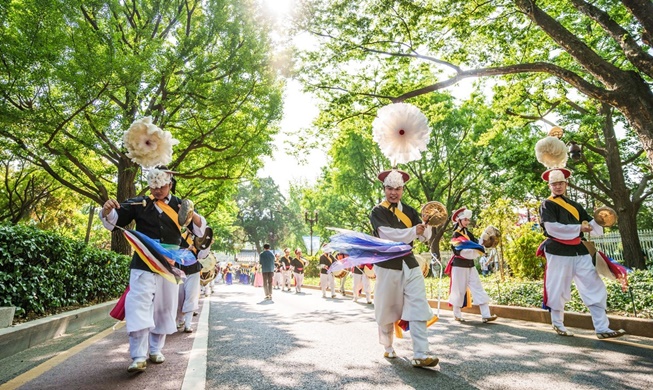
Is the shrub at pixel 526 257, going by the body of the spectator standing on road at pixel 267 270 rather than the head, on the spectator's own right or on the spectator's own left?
on the spectator's own right

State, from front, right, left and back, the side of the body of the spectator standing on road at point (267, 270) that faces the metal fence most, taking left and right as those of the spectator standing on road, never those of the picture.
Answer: right

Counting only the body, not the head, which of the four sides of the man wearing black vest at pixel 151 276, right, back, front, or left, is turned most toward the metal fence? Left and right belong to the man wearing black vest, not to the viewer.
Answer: left

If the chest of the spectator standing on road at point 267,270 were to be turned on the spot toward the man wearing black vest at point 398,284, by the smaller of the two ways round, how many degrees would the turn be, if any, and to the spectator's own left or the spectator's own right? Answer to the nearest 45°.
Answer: approximately 180°

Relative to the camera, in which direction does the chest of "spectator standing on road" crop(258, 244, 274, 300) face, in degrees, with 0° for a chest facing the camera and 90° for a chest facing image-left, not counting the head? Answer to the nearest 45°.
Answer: approximately 180°

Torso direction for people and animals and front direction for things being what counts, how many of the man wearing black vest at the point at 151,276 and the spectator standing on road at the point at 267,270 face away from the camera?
1

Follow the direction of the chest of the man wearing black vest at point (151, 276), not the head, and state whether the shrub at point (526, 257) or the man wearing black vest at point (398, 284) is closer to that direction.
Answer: the man wearing black vest

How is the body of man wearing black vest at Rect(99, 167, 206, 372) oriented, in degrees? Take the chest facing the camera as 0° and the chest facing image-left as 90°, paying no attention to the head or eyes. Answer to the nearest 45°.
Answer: approximately 0°
